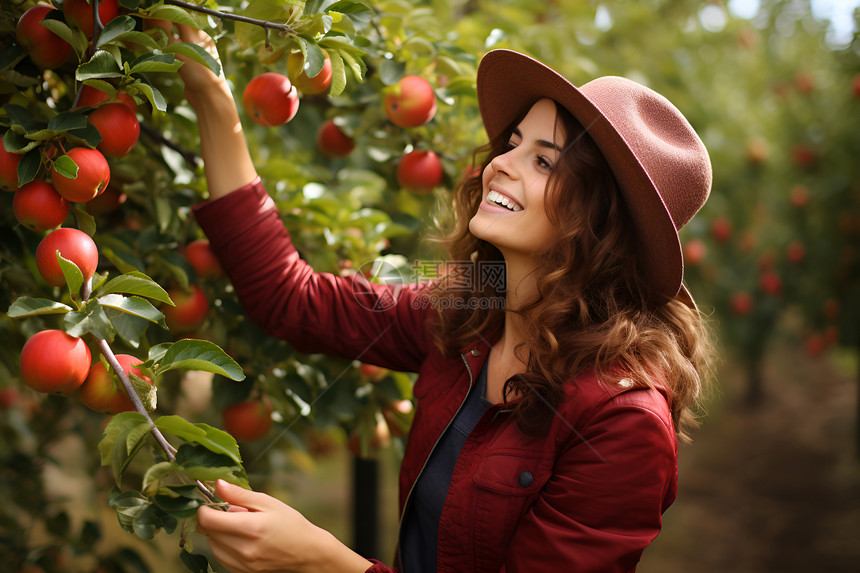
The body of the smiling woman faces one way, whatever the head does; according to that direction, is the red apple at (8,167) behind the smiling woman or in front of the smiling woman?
in front

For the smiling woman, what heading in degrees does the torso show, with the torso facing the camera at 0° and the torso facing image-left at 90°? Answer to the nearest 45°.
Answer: approximately 45°
